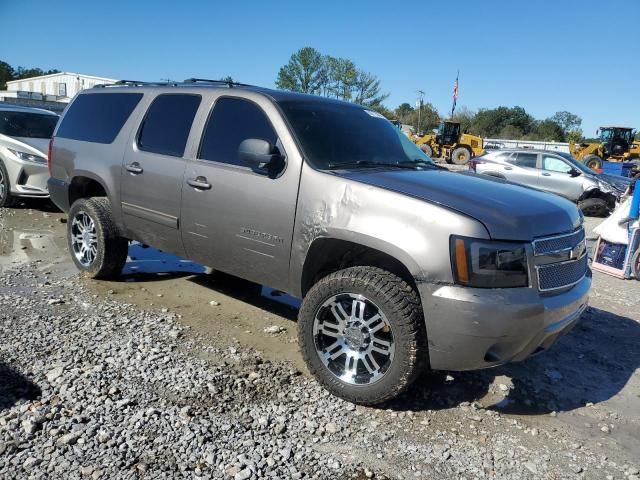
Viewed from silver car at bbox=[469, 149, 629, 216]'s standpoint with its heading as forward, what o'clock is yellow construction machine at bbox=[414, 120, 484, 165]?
The yellow construction machine is roughly at 7 o'clock from the silver car.

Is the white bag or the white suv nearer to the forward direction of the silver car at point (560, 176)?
the white bag

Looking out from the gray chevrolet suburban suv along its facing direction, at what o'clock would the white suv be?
The white suv is roughly at 6 o'clock from the gray chevrolet suburban suv.

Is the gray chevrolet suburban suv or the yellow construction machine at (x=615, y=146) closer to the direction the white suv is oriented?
the gray chevrolet suburban suv

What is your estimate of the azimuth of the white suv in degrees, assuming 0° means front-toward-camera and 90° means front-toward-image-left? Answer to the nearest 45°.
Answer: approximately 315°

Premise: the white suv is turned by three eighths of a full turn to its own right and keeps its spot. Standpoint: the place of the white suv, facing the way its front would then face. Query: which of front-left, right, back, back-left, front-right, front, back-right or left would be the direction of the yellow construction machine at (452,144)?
back-right

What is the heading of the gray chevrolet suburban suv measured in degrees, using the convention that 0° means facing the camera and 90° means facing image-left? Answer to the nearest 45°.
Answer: approximately 315°

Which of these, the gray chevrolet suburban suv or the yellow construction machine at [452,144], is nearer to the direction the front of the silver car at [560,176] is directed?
the gray chevrolet suburban suv
